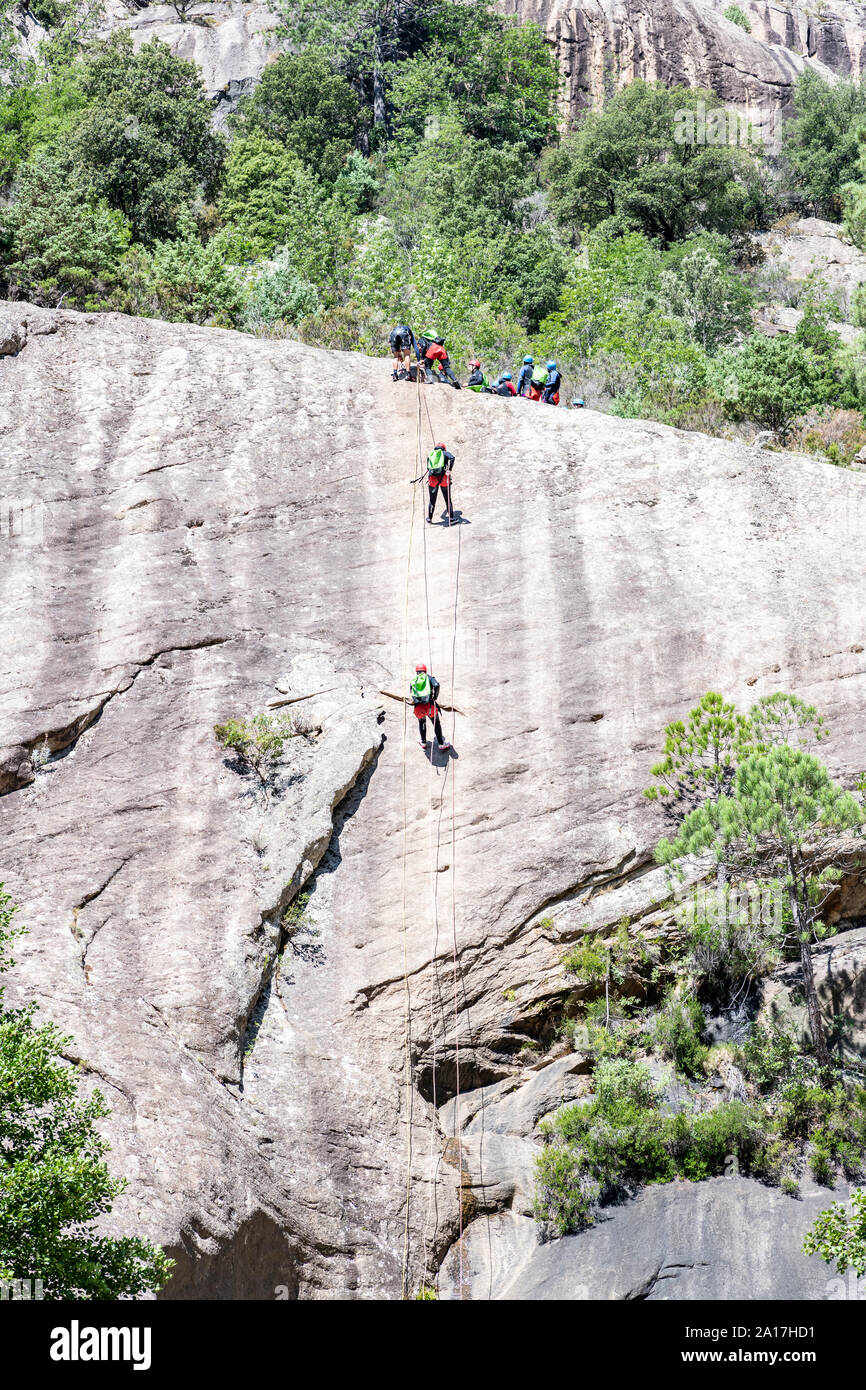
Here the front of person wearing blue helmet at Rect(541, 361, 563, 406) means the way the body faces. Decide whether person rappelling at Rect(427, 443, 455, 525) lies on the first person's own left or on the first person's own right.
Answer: on the first person's own left
